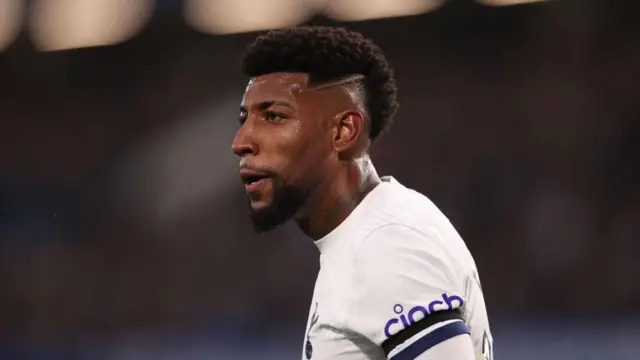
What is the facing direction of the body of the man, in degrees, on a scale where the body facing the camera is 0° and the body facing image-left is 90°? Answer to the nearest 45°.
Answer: approximately 90°

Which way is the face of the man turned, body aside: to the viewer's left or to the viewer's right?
to the viewer's left
